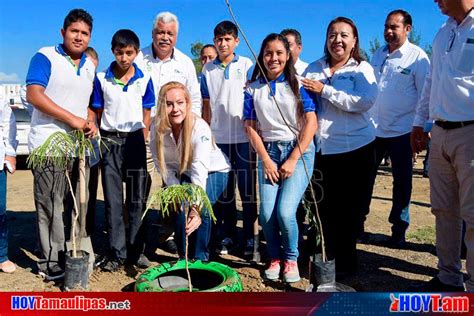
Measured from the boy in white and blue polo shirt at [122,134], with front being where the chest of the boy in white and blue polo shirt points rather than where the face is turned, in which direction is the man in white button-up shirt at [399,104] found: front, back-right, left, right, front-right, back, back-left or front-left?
left

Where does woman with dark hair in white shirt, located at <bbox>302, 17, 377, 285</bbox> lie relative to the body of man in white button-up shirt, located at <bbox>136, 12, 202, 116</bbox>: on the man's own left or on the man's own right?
on the man's own left

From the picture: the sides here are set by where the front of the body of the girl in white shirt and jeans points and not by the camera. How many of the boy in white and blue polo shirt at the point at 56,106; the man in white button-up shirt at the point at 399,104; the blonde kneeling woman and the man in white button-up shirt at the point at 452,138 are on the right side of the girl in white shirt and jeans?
2

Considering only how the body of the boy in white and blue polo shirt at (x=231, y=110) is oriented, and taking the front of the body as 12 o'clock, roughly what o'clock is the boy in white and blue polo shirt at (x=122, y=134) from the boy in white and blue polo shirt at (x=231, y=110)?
the boy in white and blue polo shirt at (x=122, y=134) is roughly at 2 o'clock from the boy in white and blue polo shirt at (x=231, y=110).

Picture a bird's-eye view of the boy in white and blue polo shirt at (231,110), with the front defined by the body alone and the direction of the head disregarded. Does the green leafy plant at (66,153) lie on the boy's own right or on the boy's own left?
on the boy's own right

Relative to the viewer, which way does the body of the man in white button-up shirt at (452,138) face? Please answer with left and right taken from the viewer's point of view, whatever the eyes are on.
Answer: facing the viewer and to the left of the viewer

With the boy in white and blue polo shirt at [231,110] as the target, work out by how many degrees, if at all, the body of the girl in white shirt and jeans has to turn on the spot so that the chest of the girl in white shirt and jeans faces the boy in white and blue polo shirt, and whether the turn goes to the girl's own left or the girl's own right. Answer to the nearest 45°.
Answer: approximately 135° to the girl's own right

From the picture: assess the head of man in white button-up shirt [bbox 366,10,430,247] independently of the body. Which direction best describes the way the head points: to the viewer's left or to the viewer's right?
to the viewer's left

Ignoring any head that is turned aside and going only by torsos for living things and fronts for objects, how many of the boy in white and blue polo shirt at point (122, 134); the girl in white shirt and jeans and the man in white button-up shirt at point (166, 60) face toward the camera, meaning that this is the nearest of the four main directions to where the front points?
3
